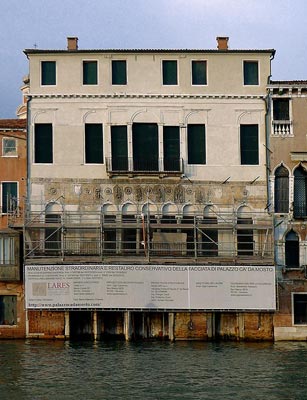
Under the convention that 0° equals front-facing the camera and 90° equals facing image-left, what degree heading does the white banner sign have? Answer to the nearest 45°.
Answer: approximately 0°
